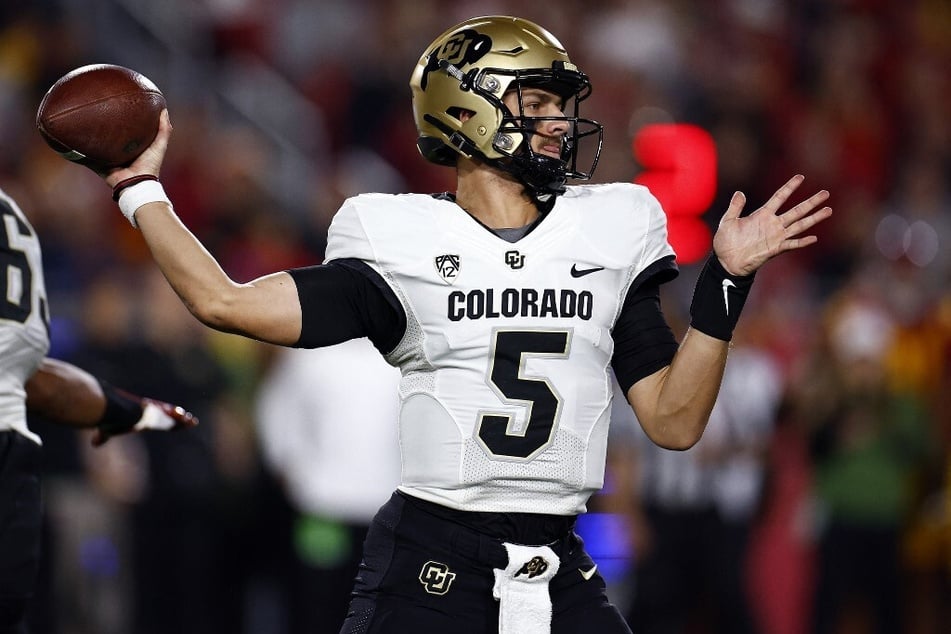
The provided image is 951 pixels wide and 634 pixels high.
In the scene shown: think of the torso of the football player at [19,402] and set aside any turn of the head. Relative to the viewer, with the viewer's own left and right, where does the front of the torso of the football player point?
facing away from the viewer

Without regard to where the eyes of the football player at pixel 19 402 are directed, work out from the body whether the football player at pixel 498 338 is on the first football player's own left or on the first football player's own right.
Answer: on the first football player's own right
